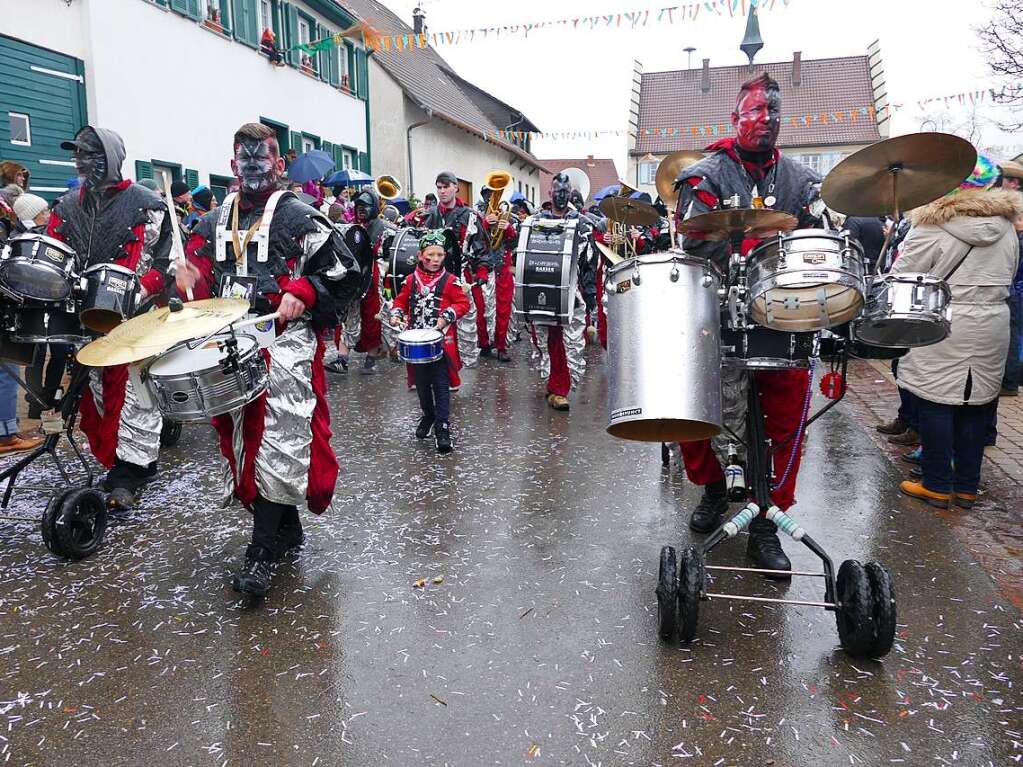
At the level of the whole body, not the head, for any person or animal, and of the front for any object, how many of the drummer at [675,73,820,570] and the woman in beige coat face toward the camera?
1

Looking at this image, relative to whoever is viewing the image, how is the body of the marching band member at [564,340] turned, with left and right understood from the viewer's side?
facing the viewer

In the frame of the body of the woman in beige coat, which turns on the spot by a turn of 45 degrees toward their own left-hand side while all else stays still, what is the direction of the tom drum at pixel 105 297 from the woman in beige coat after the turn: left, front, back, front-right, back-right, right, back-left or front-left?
front-left

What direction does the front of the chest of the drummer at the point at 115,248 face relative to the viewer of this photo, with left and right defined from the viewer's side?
facing the viewer and to the left of the viewer

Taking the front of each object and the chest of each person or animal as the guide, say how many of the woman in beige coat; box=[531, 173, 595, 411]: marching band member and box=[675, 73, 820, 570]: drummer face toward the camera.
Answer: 2

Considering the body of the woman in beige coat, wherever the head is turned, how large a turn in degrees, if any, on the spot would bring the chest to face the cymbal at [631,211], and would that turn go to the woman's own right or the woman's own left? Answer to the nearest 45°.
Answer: approximately 45° to the woman's own left

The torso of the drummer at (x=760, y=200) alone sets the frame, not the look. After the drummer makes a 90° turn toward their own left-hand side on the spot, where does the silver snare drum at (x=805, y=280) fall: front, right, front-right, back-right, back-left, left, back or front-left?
right

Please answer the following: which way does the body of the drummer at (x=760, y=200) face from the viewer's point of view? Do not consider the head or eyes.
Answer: toward the camera

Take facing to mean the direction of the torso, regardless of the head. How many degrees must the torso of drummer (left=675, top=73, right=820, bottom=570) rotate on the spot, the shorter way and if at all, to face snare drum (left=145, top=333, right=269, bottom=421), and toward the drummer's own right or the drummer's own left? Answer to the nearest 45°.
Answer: approximately 45° to the drummer's own right

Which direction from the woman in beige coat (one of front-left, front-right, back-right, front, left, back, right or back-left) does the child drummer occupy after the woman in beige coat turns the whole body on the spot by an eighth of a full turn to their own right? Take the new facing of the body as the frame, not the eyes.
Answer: left

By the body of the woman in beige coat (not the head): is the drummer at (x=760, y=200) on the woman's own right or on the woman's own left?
on the woman's own left

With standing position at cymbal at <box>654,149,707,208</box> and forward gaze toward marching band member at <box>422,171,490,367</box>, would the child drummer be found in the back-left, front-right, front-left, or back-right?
front-left

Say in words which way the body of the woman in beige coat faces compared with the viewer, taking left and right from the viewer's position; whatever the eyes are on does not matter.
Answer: facing away from the viewer and to the left of the viewer

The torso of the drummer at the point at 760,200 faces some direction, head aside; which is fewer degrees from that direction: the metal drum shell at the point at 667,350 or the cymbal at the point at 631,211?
the metal drum shell

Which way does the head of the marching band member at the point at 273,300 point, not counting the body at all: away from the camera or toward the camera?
toward the camera
